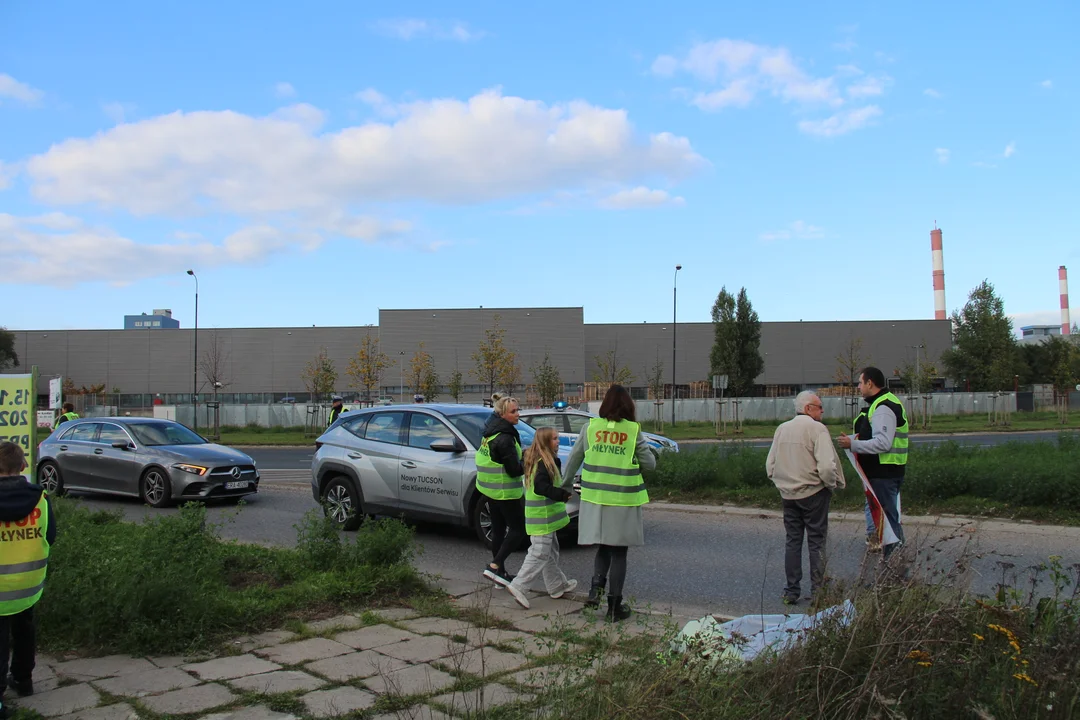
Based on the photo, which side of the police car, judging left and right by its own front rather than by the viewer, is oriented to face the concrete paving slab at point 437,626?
right

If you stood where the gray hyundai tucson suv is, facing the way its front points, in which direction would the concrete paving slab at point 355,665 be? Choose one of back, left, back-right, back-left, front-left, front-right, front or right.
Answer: front-right

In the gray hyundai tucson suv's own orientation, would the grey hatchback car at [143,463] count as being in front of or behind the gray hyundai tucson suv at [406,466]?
behind

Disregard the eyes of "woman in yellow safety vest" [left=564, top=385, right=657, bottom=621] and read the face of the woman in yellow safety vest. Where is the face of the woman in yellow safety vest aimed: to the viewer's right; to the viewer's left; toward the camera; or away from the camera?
away from the camera

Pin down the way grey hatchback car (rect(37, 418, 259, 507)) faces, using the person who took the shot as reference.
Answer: facing the viewer and to the right of the viewer

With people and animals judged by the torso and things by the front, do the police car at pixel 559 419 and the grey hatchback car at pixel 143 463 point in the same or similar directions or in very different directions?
same or similar directions

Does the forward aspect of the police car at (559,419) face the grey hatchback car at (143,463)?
no

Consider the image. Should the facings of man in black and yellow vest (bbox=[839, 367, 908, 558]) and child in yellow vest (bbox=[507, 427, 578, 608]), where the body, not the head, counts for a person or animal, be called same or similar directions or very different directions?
very different directions

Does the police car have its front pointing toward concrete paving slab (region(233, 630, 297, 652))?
no

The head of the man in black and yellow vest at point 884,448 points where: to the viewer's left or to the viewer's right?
to the viewer's left

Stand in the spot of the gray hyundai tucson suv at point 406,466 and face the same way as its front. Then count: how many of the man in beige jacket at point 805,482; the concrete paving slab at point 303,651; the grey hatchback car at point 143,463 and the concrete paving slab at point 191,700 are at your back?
1

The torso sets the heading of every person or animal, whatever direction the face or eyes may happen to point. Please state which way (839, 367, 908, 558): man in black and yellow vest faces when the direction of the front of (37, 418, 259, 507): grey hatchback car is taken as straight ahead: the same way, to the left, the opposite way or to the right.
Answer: the opposite way

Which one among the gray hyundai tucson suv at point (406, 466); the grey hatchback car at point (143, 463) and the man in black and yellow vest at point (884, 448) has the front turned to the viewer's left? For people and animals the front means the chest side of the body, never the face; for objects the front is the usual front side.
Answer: the man in black and yellow vest

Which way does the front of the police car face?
to the viewer's right

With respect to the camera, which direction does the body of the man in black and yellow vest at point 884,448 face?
to the viewer's left

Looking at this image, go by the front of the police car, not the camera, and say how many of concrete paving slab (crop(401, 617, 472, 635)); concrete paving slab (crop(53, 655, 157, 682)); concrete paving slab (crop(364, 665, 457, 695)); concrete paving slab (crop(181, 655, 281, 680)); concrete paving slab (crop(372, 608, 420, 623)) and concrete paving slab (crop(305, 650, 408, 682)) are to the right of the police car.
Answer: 6

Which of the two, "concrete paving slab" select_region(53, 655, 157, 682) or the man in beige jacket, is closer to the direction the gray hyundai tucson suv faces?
the man in beige jacket

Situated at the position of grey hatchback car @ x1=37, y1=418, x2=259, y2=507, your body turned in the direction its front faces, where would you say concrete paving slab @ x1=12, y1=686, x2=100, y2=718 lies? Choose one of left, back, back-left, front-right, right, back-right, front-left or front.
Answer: front-right
